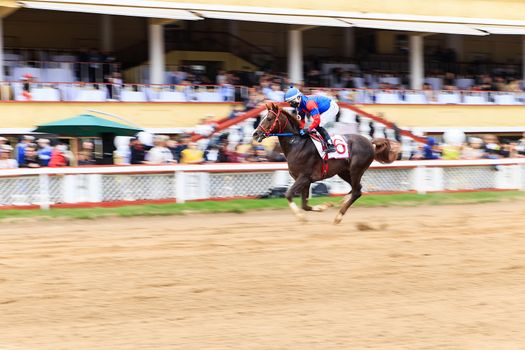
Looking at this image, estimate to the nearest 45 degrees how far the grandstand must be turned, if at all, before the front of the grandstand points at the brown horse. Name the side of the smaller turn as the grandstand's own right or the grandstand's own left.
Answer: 0° — it already faces it

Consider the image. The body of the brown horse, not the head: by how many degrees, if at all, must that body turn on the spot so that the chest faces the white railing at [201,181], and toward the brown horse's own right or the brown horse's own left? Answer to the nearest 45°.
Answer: approximately 45° to the brown horse's own right

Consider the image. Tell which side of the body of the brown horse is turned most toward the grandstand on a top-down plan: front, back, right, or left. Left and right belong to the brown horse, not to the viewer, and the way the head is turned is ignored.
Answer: right

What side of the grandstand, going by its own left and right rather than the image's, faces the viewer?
front

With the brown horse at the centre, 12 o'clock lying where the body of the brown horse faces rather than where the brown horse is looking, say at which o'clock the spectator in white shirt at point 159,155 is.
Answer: The spectator in white shirt is roughly at 2 o'clock from the brown horse.

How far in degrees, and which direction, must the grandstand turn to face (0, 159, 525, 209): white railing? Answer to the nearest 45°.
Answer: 0° — it already faces it

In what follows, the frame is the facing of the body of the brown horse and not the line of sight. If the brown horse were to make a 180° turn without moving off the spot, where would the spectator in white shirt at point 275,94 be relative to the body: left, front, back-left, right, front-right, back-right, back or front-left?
left

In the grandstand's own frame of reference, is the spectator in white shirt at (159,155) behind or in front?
in front

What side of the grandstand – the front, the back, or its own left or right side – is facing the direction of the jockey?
front

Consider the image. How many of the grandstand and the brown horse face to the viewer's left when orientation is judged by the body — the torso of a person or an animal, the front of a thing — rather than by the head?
1

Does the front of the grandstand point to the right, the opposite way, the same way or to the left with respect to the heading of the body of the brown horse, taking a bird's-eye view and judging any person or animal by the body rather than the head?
to the left

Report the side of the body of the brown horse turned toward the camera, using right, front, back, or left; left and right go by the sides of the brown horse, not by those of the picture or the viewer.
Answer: left
